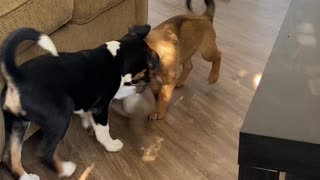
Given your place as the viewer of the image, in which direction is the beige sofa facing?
facing the viewer and to the right of the viewer

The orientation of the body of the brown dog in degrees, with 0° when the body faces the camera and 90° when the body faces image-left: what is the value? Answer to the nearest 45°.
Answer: approximately 45°

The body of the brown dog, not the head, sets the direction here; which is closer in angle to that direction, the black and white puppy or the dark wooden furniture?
the black and white puppy

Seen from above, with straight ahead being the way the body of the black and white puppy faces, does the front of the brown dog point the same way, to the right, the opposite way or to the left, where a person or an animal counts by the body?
the opposite way

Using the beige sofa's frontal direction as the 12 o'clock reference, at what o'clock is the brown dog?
The brown dog is roughly at 11 o'clock from the beige sofa.

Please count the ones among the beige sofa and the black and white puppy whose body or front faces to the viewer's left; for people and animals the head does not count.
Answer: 0

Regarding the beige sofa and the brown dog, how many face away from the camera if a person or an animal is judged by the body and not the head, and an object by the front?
0

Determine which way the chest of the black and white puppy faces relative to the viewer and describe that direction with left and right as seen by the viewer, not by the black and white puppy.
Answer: facing away from the viewer and to the right of the viewer

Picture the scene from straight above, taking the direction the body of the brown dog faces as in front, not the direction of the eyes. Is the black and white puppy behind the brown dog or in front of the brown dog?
in front
